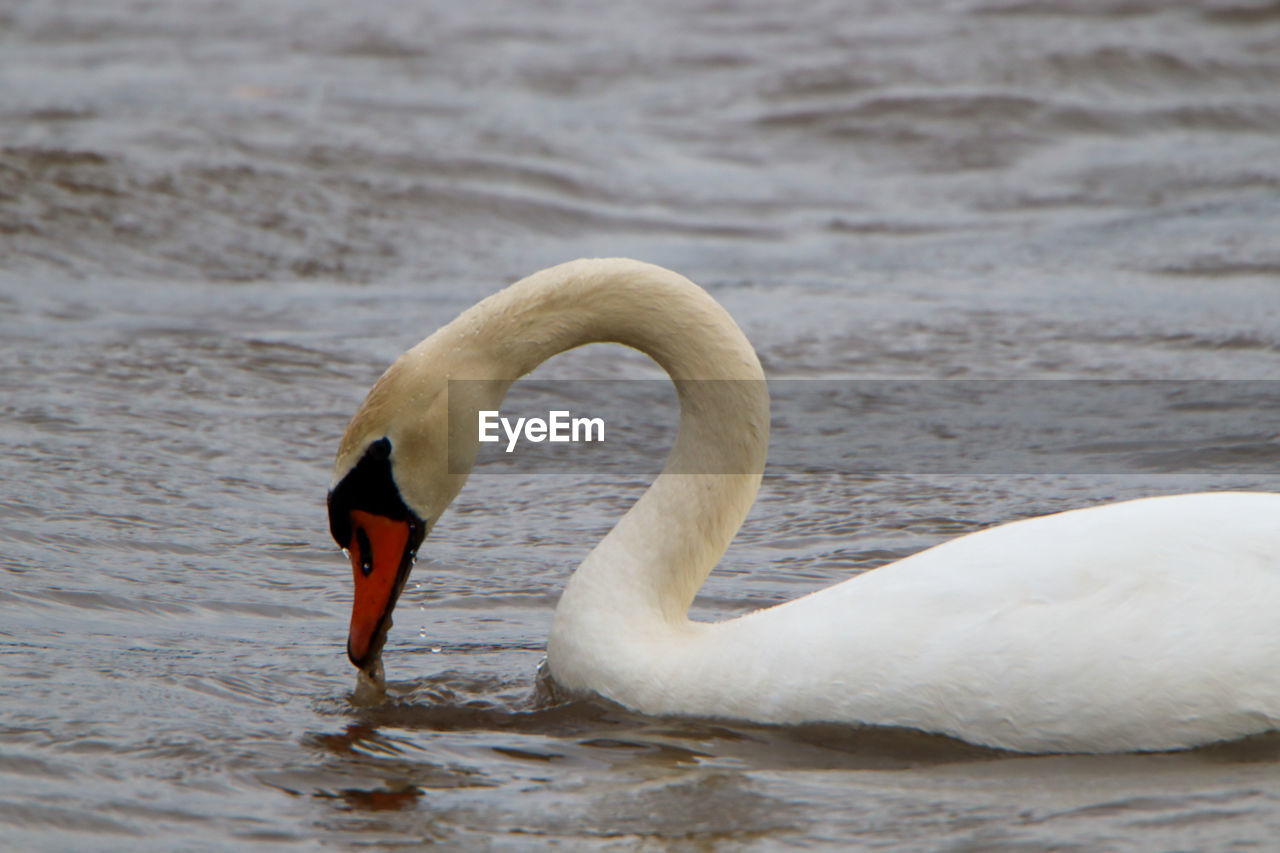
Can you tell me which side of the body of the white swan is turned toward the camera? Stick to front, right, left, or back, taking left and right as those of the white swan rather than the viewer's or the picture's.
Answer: left
